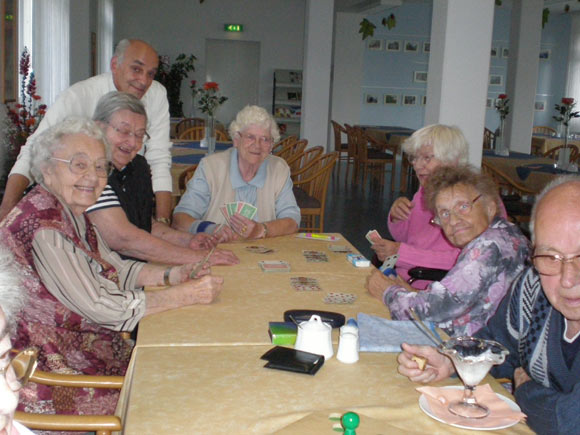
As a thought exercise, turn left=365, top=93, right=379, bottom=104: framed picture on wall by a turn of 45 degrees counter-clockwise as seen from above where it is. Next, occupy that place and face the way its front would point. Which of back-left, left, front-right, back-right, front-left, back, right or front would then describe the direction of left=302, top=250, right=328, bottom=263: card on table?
front-right

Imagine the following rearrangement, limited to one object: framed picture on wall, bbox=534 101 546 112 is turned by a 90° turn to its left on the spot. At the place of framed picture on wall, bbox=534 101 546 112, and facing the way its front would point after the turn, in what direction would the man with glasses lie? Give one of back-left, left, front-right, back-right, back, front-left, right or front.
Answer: right

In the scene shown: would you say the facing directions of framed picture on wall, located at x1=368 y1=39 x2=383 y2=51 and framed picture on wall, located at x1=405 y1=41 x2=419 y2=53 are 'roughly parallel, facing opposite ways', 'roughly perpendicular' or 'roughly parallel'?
roughly parallel

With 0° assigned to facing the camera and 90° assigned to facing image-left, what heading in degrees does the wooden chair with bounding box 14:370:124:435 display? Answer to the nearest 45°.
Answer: approximately 270°

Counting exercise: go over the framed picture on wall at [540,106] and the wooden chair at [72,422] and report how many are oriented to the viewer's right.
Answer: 1

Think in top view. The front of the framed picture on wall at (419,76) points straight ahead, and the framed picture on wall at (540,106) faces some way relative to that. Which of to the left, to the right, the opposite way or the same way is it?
the same way

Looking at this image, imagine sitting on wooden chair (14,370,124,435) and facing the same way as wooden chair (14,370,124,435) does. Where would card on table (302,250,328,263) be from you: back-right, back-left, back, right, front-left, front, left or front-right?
front-left

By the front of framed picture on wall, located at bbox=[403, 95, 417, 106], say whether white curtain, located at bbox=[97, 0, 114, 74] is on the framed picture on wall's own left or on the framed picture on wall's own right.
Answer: on the framed picture on wall's own right

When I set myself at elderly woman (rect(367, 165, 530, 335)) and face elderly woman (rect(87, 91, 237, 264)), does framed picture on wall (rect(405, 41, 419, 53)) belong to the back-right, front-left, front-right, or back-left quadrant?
front-right

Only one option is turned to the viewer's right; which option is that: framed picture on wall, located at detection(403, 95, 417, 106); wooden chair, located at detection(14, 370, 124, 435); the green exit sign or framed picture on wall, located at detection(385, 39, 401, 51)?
the wooden chair

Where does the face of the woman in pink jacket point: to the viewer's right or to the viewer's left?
to the viewer's left

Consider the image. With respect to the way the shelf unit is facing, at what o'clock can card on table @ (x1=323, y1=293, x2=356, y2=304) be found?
The card on table is roughly at 12 o'clock from the shelf unit.

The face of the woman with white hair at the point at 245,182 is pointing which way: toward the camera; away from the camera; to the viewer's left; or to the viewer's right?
toward the camera

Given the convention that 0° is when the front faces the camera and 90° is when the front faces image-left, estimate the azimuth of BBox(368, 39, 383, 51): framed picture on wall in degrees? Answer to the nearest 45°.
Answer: approximately 0°

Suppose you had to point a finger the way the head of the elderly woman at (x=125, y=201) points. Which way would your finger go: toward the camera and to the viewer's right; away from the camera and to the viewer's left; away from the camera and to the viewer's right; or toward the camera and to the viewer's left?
toward the camera and to the viewer's right

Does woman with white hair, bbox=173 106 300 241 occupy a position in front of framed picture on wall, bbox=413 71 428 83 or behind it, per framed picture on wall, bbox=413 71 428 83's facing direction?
in front

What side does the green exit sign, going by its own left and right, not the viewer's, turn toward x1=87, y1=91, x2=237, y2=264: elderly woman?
front

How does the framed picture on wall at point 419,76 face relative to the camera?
toward the camera

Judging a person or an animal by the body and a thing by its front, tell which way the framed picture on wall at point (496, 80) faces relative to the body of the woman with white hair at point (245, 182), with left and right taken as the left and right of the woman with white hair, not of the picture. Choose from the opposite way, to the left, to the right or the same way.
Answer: the same way

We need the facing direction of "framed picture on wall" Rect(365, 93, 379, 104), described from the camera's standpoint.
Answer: facing the viewer

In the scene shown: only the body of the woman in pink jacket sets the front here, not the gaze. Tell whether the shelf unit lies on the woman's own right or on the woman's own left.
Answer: on the woman's own right
